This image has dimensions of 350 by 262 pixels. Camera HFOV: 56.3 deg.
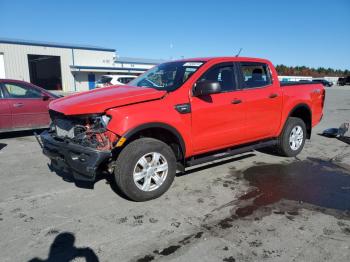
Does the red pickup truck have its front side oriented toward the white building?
no

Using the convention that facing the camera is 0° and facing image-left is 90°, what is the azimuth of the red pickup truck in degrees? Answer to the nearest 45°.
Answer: approximately 45°
